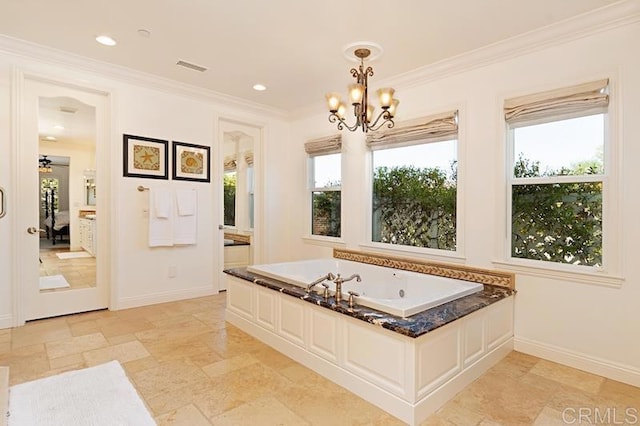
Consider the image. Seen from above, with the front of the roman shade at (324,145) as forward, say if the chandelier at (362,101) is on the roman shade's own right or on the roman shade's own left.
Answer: on the roman shade's own left

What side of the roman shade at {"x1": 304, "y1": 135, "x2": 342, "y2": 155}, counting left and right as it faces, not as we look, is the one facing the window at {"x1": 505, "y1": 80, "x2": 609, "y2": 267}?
left

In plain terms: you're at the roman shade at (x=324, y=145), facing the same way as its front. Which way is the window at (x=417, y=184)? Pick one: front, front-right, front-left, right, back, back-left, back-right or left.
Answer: left

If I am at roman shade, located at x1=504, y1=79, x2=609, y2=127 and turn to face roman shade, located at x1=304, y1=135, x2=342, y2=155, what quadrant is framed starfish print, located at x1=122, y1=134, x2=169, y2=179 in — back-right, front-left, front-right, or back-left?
front-left

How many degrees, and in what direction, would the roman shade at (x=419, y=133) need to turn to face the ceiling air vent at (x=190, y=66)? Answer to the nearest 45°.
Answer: approximately 45° to its right

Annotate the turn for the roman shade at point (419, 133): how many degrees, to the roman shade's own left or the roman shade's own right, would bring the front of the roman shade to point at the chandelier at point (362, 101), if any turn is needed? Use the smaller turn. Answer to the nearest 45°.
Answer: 0° — it already faces it

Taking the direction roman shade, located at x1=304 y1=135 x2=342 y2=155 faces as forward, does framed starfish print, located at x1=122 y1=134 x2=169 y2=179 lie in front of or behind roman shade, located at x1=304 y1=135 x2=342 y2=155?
in front

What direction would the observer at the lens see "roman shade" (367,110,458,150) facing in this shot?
facing the viewer and to the left of the viewer

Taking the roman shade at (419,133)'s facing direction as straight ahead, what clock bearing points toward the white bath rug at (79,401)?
The white bath rug is roughly at 12 o'clock from the roman shade.

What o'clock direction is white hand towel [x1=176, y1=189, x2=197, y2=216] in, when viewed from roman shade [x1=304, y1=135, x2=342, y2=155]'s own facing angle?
The white hand towel is roughly at 1 o'clock from the roman shade.

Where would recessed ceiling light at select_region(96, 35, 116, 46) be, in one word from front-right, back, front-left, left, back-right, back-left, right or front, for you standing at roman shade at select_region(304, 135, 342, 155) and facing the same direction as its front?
front

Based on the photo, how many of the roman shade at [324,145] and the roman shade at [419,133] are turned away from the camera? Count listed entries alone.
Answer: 0

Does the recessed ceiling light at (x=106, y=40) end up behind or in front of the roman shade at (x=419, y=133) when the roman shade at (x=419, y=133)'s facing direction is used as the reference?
in front

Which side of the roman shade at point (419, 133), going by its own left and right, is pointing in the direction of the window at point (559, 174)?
left

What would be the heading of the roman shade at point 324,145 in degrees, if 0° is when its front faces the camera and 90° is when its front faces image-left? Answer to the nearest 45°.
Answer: approximately 45°

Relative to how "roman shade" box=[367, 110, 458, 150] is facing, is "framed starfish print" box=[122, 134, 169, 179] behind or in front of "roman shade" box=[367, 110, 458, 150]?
in front
